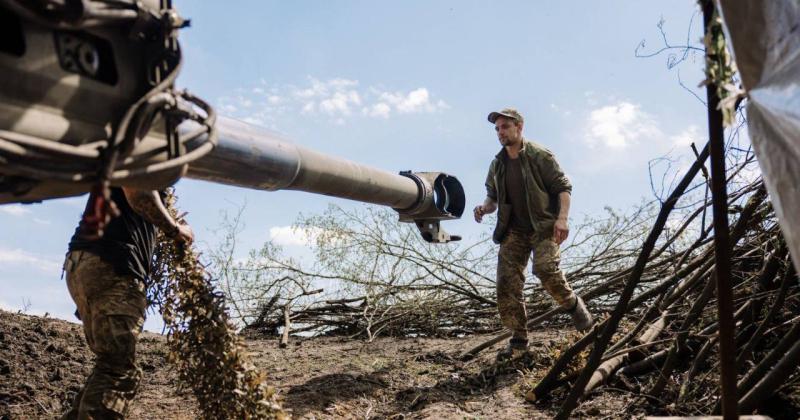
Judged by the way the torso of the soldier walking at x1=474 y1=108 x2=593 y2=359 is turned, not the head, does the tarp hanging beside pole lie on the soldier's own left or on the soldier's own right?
on the soldier's own left

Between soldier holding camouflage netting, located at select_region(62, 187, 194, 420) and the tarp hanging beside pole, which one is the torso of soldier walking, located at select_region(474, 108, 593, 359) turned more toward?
the soldier holding camouflage netting

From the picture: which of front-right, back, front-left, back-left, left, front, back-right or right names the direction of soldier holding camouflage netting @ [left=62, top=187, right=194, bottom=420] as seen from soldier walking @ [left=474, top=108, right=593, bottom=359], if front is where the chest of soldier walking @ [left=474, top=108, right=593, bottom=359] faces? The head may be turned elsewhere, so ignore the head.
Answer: front

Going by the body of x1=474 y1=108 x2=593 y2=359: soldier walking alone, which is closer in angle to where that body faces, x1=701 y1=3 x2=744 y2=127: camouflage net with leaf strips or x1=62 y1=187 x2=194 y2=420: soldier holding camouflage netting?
the soldier holding camouflage netting

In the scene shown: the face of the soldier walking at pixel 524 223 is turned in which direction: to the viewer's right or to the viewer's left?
to the viewer's left

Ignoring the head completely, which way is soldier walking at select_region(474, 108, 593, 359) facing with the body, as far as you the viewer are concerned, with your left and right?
facing the viewer and to the left of the viewer
